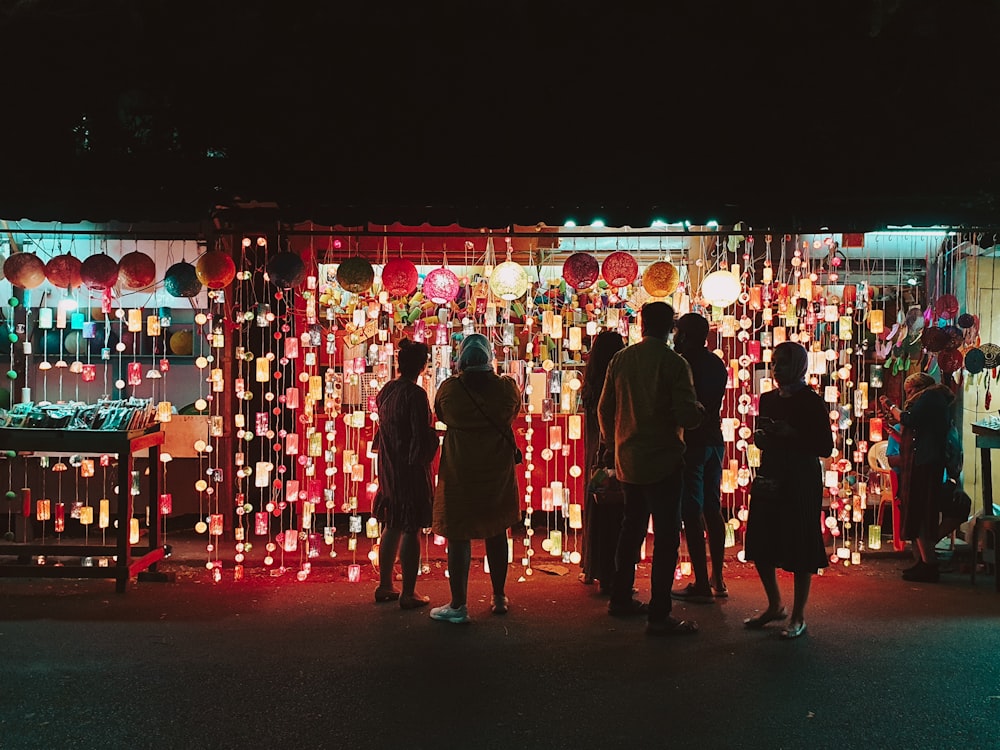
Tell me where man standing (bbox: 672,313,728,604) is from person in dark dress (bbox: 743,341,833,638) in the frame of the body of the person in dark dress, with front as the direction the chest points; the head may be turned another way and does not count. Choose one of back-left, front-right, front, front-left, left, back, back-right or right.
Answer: right

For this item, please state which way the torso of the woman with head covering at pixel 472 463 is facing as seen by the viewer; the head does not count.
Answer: away from the camera

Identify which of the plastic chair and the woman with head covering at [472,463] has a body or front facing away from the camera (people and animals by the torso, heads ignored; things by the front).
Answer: the woman with head covering

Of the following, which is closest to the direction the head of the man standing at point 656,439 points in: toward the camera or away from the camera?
away from the camera

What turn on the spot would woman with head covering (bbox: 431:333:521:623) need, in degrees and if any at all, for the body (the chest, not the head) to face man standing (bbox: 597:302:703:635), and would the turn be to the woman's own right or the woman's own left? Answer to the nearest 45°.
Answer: approximately 90° to the woman's own right

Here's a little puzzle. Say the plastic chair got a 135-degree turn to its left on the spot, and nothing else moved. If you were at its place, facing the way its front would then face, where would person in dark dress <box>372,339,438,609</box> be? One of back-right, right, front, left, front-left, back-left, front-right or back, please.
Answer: back-left

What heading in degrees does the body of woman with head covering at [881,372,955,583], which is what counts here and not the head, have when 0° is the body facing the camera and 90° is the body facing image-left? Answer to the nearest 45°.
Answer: approximately 90°

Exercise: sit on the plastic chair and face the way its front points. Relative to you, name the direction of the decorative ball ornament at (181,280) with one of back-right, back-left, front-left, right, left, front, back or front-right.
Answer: right

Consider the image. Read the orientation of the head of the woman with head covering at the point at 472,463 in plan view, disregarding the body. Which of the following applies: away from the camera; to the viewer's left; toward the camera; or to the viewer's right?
away from the camera

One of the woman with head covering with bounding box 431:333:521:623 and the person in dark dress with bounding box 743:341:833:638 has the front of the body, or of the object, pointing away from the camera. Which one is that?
the woman with head covering

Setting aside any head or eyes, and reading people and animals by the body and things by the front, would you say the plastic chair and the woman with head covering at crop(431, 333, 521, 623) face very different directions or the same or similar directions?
very different directions
